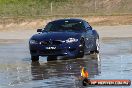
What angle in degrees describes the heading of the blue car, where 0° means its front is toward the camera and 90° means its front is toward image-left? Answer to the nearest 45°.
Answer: approximately 45°
